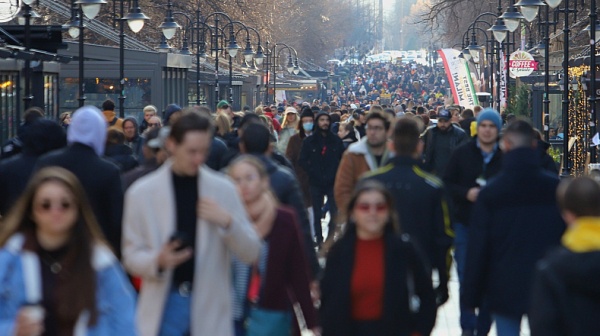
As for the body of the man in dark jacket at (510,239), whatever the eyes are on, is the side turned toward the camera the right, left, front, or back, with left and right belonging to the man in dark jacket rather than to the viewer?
back

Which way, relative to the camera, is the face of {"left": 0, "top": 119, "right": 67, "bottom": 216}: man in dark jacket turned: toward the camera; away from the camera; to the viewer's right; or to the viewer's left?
away from the camera

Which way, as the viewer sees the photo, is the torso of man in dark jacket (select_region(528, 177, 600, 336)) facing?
away from the camera

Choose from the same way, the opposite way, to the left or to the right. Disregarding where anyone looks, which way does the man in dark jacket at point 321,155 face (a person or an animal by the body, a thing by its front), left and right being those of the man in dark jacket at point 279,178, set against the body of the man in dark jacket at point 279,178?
the opposite way

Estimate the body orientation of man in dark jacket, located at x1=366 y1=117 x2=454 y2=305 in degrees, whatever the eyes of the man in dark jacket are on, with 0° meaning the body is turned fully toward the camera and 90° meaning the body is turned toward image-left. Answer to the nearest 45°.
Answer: approximately 180°

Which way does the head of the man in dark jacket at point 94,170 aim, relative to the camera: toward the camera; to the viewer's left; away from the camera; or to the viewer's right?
away from the camera

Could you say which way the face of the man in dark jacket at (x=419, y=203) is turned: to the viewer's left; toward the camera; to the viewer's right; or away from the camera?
away from the camera

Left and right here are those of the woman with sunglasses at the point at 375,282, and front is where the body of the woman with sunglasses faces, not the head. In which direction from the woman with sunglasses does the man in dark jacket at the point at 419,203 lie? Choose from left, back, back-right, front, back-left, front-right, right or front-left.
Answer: back

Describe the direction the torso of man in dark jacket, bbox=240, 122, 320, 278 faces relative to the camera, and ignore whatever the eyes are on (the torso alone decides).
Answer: away from the camera

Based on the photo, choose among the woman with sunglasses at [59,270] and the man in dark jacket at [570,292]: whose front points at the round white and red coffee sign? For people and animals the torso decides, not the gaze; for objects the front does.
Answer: the man in dark jacket

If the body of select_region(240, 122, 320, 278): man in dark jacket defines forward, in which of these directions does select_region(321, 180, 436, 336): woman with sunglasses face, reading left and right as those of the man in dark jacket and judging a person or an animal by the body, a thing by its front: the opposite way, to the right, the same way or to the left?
the opposite way

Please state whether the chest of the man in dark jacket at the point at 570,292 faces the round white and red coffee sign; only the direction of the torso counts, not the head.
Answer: yes
